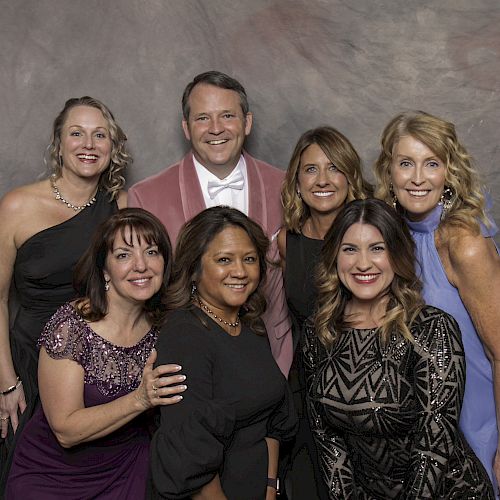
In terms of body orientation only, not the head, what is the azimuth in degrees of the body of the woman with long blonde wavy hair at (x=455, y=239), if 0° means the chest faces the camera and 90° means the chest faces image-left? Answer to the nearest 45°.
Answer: approximately 45°

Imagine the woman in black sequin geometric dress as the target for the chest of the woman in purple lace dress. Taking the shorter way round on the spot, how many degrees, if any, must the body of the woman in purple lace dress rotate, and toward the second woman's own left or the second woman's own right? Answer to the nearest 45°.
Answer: approximately 45° to the second woman's own left

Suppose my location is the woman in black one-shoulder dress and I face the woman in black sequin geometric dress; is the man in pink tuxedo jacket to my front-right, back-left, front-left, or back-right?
front-left

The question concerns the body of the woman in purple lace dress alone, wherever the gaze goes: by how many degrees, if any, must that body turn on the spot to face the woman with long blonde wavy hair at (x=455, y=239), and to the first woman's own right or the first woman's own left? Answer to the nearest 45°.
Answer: approximately 45° to the first woman's own left

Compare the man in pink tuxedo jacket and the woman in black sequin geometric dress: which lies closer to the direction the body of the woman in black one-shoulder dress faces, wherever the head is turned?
the woman in black sequin geometric dress

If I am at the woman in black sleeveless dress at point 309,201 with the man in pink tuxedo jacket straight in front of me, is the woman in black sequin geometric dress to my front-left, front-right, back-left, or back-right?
back-left

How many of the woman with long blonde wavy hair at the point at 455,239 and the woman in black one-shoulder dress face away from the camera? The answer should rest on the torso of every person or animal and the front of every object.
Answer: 0

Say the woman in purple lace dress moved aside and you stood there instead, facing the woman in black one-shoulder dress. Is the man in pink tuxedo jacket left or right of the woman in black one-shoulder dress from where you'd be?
right

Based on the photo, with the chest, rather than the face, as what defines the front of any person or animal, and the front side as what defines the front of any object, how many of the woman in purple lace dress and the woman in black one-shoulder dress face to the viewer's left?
0

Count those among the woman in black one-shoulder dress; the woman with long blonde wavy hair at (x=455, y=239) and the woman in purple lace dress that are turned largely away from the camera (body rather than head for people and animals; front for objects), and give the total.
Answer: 0

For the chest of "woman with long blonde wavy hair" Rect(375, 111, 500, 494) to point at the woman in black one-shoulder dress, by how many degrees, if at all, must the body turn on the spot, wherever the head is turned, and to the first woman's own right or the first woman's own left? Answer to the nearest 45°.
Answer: approximately 45° to the first woman's own right

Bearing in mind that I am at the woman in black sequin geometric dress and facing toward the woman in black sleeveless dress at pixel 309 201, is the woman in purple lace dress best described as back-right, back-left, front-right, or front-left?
front-left

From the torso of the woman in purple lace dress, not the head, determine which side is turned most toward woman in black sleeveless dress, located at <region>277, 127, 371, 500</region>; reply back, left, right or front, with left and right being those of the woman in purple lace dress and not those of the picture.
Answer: left

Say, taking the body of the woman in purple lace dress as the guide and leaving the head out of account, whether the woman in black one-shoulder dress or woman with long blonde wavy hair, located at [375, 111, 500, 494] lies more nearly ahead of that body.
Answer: the woman with long blonde wavy hair

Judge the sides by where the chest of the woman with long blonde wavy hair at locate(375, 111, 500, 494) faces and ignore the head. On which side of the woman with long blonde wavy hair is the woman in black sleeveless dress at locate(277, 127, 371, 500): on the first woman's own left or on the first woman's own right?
on the first woman's own right

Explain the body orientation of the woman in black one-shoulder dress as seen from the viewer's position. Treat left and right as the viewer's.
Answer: facing the viewer and to the right of the viewer

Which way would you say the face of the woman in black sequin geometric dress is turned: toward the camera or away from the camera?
toward the camera

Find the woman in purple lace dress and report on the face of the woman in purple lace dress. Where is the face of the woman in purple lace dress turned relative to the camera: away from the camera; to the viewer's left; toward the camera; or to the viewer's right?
toward the camera

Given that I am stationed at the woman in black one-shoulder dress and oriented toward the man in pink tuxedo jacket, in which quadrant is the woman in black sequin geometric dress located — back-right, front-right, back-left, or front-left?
front-right
